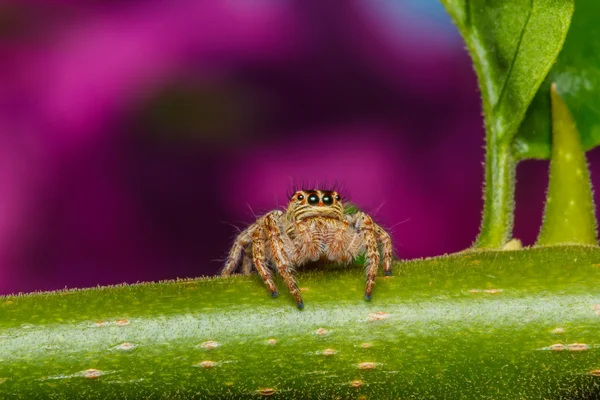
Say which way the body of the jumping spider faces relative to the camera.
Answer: toward the camera
